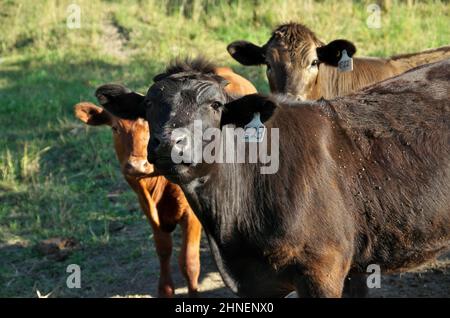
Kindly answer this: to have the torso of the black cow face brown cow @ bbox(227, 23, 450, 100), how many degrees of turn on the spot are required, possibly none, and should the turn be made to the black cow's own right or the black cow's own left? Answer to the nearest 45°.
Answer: approximately 135° to the black cow's own right

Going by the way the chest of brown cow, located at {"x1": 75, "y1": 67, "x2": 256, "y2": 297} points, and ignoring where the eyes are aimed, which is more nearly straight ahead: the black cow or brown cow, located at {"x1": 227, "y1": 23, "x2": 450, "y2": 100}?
the black cow

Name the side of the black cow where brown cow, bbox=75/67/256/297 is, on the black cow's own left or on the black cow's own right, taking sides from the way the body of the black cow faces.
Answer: on the black cow's own right

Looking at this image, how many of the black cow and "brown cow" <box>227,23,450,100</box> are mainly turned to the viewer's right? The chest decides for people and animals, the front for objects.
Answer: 0

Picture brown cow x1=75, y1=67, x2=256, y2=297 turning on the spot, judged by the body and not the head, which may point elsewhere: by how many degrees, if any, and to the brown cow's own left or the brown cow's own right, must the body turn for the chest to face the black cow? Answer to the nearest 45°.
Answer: approximately 90° to the brown cow's own left

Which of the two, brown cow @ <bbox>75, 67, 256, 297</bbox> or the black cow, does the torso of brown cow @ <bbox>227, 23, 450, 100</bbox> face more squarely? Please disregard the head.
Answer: the brown cow

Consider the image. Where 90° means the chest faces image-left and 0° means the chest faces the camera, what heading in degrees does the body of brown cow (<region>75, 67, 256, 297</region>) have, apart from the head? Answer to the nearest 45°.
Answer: approximately 45°

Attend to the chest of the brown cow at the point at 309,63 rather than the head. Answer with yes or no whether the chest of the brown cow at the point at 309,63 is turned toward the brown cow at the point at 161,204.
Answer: yes
